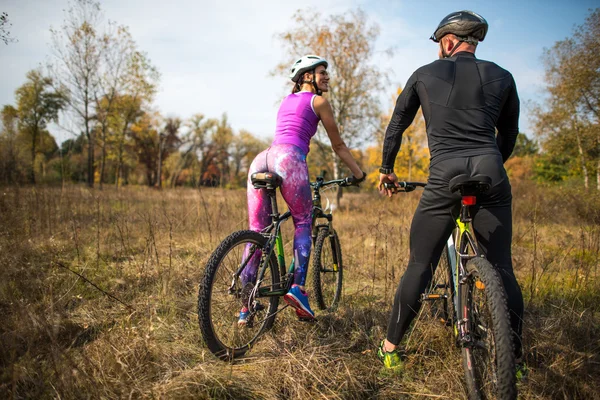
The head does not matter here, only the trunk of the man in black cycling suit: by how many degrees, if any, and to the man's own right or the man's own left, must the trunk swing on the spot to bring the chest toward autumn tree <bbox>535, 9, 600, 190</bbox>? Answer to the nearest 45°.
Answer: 0° — they already face it

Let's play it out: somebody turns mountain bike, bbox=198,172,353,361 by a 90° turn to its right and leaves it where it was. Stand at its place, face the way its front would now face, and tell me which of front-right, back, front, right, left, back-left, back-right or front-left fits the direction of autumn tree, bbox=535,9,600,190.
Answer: left

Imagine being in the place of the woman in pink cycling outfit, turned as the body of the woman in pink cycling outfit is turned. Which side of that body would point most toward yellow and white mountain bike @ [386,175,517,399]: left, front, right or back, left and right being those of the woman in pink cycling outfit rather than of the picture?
right

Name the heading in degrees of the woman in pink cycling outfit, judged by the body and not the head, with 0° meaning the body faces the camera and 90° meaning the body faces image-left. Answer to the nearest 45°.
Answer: approximately 225°

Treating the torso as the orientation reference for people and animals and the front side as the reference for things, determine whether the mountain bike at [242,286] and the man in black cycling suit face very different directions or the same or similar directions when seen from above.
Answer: same or similar directions

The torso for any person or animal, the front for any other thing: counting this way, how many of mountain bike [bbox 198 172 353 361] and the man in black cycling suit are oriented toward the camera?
0

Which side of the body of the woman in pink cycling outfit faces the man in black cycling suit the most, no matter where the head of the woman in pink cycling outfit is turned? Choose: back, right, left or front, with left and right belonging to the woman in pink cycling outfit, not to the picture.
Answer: right

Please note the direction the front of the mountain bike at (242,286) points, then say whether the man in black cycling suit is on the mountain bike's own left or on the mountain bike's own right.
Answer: on the mountain bike's own right

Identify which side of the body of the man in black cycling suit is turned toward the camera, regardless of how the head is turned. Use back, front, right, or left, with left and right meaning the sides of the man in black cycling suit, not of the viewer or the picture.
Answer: back

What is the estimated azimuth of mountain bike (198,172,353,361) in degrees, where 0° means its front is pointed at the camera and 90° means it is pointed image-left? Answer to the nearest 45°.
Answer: approximately 225°

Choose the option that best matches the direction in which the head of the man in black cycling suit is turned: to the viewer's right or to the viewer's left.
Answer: to the viewer's left

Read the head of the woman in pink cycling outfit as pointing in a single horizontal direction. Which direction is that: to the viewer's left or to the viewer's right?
to the viewer's right
